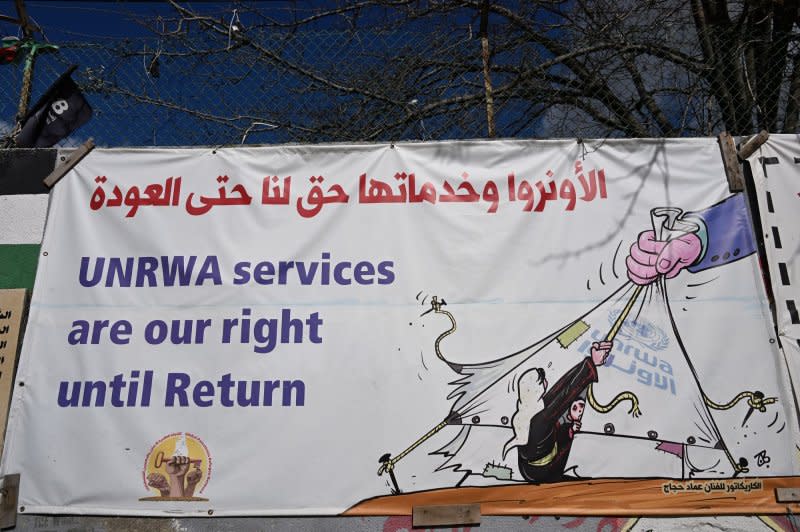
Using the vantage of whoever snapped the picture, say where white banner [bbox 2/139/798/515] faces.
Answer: facing the viewer

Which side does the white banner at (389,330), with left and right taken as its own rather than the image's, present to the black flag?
right
